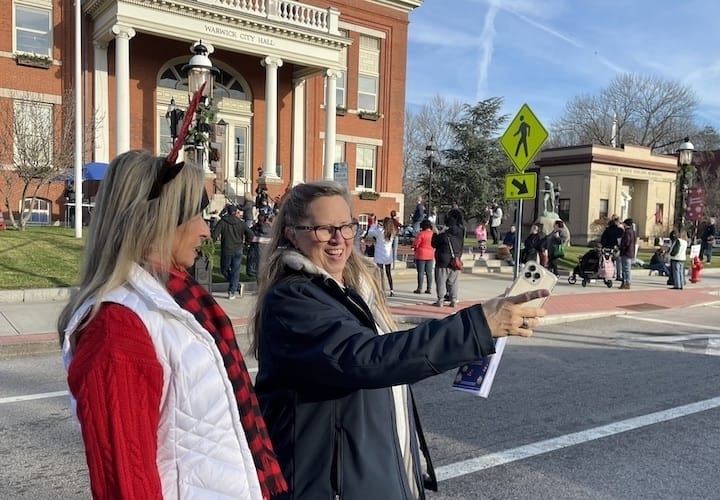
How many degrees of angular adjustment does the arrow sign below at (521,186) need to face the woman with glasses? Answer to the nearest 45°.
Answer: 0° — it already faces them

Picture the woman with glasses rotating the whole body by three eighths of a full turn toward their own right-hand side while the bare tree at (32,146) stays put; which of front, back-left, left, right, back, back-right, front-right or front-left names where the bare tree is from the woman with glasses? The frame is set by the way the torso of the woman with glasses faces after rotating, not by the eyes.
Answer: front-right

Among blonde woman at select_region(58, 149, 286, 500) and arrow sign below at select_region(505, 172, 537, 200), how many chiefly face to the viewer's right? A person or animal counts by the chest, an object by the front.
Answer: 1

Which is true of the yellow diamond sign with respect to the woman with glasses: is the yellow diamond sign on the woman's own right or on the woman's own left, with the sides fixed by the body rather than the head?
on the woman's own left

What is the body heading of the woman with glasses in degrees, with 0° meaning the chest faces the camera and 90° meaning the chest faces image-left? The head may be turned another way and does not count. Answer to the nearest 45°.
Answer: approximately 315°

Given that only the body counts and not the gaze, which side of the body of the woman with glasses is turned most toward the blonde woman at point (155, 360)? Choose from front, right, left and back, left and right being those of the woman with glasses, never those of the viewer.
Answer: right

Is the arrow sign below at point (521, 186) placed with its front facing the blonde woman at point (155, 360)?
yes

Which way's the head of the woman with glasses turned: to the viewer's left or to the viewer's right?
to the viewer's right

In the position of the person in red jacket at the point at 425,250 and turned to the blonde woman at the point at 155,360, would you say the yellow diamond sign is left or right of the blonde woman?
left

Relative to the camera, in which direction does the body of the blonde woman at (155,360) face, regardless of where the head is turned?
to the viewer's right

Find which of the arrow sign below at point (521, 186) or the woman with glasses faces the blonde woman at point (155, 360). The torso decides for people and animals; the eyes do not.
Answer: the arrow sign below

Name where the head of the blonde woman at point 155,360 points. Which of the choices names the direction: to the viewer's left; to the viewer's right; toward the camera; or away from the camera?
to the viewer's right
